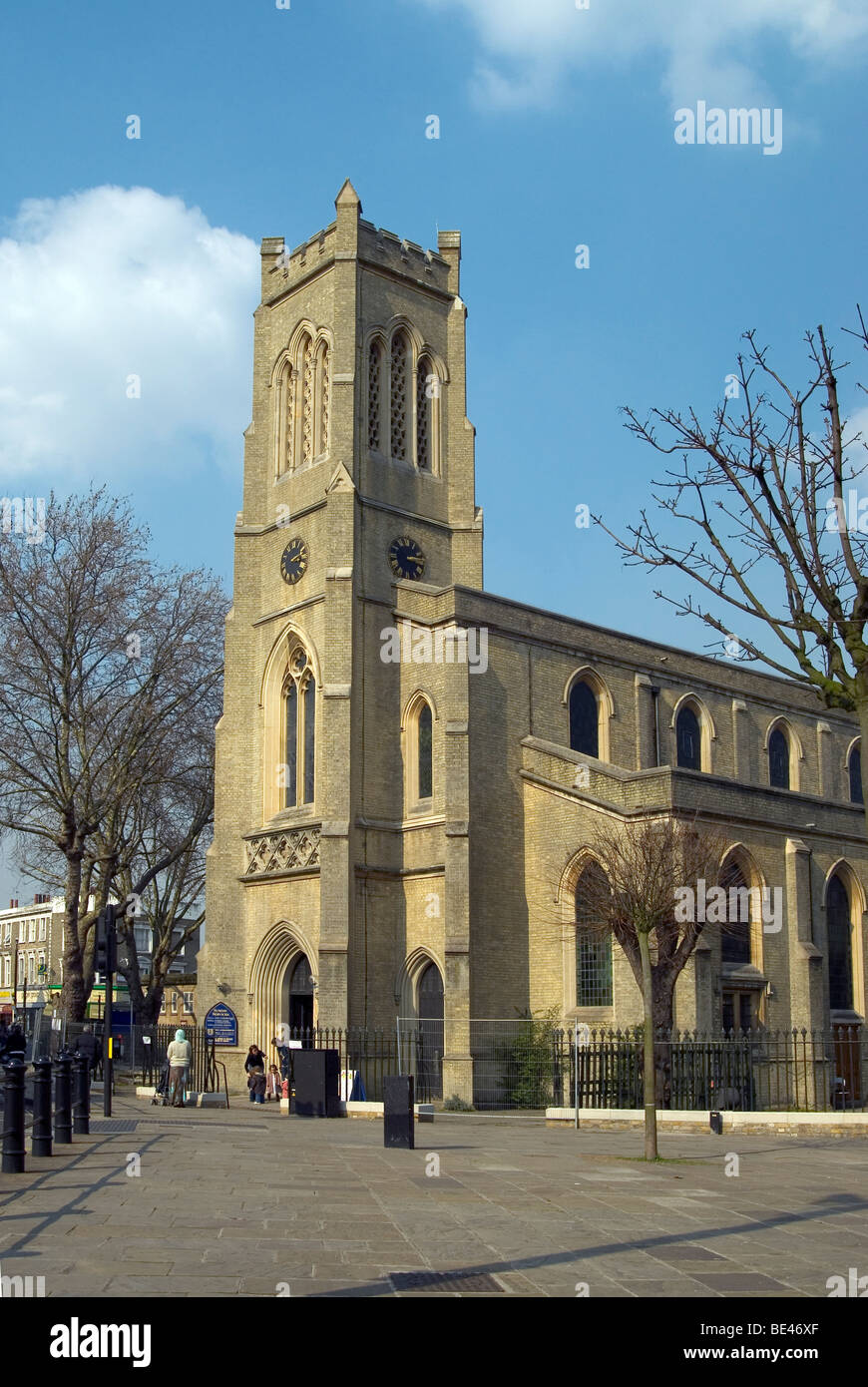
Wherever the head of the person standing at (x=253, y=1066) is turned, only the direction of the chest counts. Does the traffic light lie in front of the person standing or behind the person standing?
in front

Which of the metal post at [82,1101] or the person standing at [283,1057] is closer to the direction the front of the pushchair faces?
the metal post

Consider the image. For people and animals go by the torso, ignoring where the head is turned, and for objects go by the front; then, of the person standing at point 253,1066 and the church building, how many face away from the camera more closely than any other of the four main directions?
0

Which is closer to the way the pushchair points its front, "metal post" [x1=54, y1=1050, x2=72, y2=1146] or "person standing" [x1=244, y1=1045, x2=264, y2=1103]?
the metal post

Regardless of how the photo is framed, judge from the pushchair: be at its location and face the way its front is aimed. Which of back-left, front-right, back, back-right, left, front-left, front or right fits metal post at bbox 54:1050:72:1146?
front-left

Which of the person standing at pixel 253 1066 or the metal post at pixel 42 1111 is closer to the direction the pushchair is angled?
the metal post
